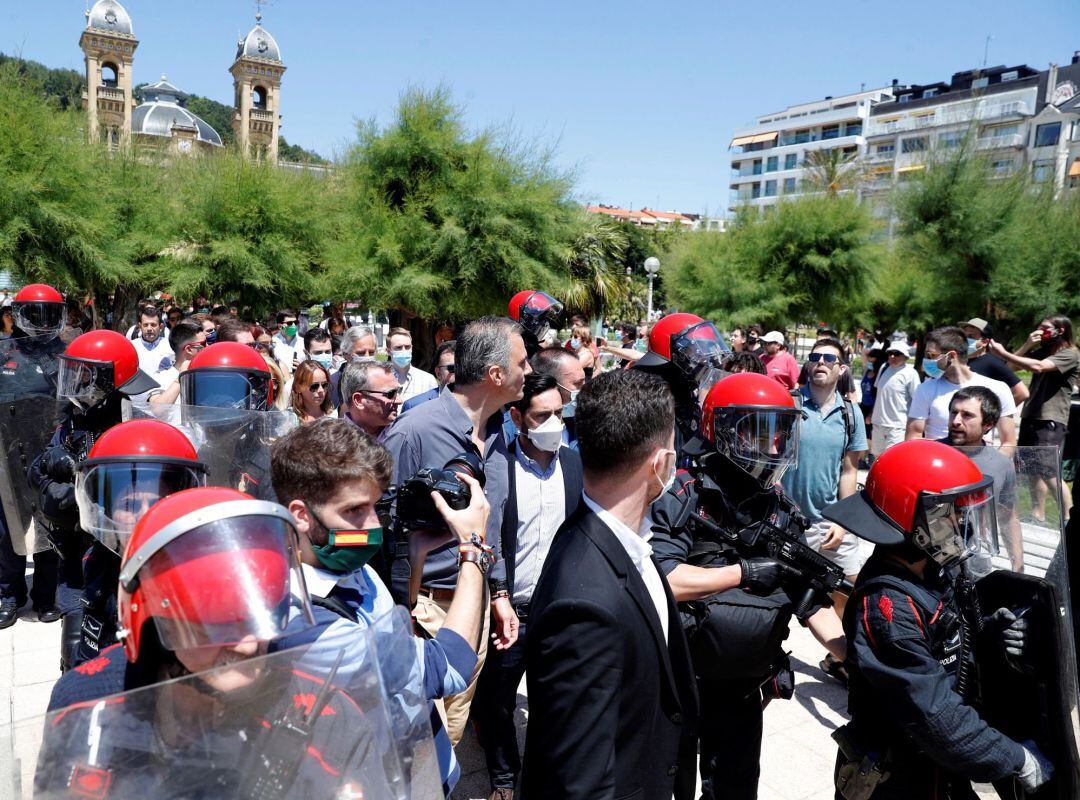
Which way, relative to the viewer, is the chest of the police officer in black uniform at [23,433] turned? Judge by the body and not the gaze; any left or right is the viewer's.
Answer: facing the viewer

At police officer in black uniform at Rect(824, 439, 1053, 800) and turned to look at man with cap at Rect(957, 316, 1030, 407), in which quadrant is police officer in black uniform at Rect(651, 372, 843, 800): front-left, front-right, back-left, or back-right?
front-left

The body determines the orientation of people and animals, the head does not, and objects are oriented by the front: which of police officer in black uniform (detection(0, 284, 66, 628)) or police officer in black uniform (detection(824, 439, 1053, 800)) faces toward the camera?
police officer in black uniform (detection(0, 284, 66, 628))

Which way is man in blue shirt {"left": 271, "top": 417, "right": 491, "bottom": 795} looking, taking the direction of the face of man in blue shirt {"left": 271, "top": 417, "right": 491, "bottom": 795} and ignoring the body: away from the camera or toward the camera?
toward the camera

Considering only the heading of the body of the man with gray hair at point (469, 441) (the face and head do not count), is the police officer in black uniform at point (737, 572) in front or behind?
in front

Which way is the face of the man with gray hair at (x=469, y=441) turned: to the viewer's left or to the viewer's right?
to the viewer's right

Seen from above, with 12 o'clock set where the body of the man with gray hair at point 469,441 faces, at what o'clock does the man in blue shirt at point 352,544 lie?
The man in blue shirt is roughly at 2 o'clock from the man with gray hair.

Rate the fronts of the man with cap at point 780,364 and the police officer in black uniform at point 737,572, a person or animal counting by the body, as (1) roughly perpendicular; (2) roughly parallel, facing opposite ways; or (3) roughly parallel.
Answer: roughly perpendicular

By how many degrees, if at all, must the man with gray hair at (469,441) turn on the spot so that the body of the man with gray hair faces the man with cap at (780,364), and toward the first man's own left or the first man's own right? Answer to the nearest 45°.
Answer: approximately 90° to the first man's own left
